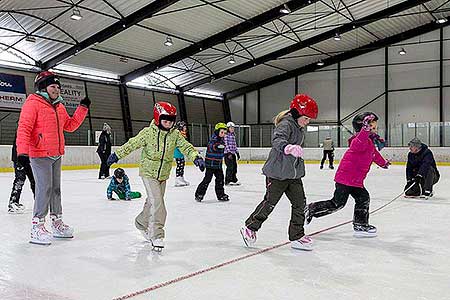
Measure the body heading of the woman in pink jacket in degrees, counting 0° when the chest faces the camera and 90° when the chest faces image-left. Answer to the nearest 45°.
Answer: approximately 315°

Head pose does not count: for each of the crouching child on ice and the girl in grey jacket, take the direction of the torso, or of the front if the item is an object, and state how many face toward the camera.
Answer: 1

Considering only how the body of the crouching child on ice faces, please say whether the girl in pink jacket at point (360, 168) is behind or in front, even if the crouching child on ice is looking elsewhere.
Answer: in front

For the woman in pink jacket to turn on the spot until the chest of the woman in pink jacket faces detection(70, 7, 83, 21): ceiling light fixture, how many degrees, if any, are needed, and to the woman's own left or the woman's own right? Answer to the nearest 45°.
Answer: approximately 135° to the woman's own left

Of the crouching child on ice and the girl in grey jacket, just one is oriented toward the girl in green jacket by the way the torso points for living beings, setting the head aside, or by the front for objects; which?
the crouching child on ice

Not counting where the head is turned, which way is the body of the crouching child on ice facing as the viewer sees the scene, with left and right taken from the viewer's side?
facing the viewer

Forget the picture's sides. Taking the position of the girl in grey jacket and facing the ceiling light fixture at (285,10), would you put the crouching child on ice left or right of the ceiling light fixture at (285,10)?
left
